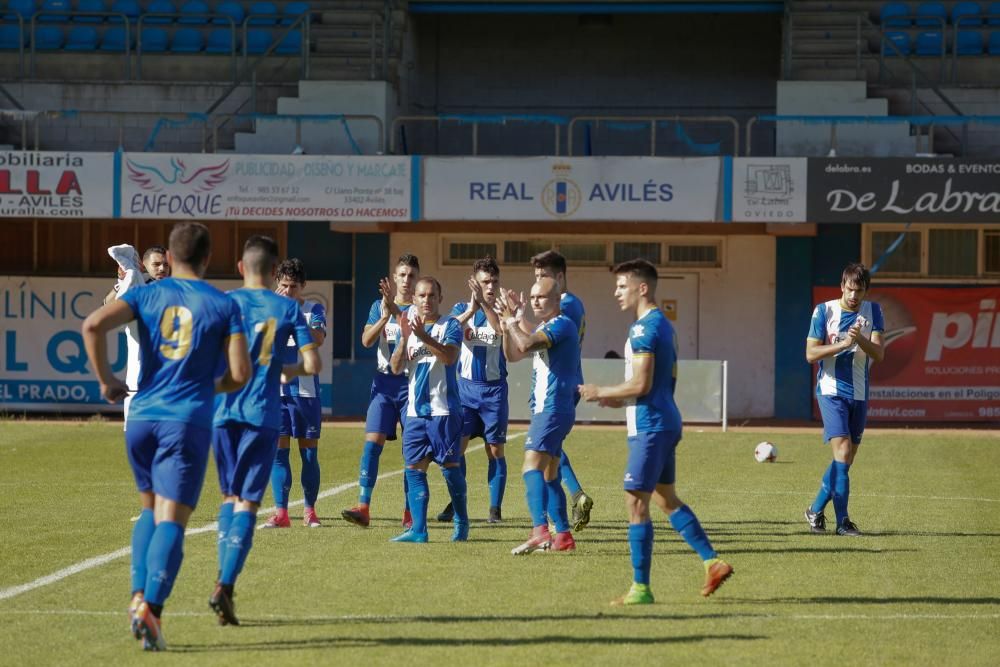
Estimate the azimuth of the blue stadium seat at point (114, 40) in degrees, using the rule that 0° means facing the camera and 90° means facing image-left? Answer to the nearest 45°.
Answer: approximately 0°

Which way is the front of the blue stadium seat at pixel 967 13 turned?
toward the camera

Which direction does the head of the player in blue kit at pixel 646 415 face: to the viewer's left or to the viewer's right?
to the viewer's left

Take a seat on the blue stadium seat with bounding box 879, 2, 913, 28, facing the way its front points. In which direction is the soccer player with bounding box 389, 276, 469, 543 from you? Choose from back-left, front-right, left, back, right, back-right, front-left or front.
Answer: front

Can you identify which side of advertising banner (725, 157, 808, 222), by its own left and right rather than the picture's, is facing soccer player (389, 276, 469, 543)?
front

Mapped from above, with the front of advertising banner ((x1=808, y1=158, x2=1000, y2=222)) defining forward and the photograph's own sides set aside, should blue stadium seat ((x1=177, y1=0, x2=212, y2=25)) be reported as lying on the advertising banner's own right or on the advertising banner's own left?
on the advertising banner's own right

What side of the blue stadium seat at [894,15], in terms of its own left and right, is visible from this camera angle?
front

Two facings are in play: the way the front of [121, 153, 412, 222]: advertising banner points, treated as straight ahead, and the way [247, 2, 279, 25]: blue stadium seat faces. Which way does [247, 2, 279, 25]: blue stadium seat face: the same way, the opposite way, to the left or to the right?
the same way

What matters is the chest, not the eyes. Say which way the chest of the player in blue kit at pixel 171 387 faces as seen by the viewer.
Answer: away from the camera

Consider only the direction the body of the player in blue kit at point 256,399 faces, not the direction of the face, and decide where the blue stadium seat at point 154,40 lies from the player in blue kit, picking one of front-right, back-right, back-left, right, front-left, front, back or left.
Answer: front

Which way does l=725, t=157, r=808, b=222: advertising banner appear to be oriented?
toward the camera

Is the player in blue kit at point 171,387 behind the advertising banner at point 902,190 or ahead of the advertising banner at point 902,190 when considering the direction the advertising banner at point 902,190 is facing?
ahead

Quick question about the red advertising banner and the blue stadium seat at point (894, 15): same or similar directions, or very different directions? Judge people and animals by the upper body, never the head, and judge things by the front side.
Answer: same or similar directions

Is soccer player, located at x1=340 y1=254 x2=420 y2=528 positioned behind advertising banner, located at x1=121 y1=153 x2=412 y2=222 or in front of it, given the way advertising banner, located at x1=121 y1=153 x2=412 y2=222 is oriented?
in front

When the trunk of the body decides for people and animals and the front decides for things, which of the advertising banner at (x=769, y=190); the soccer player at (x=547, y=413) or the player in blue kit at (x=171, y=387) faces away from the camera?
the player in blue kit

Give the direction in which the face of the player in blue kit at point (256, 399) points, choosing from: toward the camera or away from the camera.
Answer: away from the camera

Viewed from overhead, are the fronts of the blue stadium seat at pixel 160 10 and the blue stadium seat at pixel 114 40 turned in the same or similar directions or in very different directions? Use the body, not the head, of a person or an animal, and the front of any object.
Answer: same or similar directions

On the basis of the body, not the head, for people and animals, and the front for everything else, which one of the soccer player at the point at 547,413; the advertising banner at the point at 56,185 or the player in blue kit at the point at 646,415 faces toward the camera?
the advertising banner

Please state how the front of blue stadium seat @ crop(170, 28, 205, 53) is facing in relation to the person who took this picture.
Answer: facing the viewer
